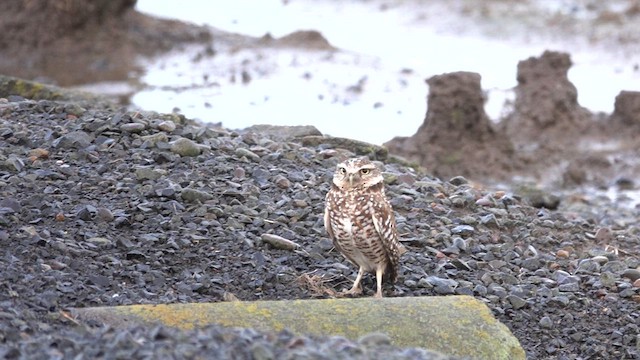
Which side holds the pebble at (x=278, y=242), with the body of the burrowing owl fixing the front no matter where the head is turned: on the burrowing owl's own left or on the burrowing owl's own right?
on the burrowing owl's own right

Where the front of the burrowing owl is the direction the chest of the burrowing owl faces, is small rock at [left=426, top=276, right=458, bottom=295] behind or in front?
behind

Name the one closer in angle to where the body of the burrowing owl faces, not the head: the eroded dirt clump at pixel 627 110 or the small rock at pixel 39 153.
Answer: the small rock

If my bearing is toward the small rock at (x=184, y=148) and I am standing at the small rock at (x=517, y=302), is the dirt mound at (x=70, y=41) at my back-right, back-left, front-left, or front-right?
front-right

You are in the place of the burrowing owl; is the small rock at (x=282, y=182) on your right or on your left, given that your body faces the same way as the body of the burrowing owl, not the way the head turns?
on your right

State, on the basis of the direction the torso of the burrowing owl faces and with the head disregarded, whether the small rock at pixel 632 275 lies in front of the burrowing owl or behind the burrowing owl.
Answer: behind

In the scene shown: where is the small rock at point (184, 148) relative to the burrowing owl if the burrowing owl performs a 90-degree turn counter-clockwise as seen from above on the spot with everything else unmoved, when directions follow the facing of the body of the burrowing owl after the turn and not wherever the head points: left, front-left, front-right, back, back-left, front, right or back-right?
back

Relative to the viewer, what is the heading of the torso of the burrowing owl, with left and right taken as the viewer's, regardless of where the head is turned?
facing the viewer and to the left of the viewer

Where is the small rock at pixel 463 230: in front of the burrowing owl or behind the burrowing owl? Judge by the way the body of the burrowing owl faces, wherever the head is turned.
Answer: behind
